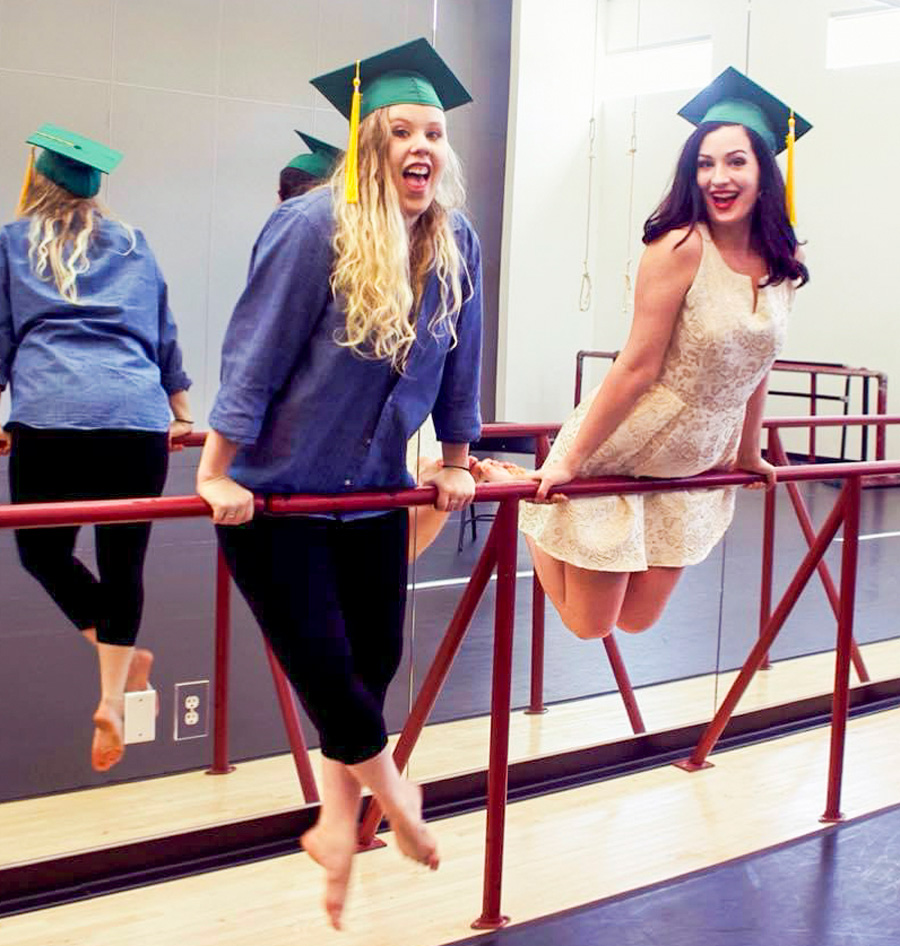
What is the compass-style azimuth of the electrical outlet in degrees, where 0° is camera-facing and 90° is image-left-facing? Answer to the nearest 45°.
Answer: approximately 315°

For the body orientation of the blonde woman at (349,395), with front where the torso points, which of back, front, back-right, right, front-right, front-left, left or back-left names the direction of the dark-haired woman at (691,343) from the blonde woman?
left

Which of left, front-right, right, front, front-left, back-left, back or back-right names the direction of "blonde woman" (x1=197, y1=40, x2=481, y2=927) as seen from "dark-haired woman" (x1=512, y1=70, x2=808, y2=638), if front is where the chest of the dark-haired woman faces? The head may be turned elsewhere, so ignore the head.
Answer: right

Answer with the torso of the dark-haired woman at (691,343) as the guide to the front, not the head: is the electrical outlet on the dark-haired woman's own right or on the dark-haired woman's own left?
on the dark-haired woman's own right

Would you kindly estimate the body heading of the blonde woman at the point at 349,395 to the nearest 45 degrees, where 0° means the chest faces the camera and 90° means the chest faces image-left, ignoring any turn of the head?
approximately 315°
